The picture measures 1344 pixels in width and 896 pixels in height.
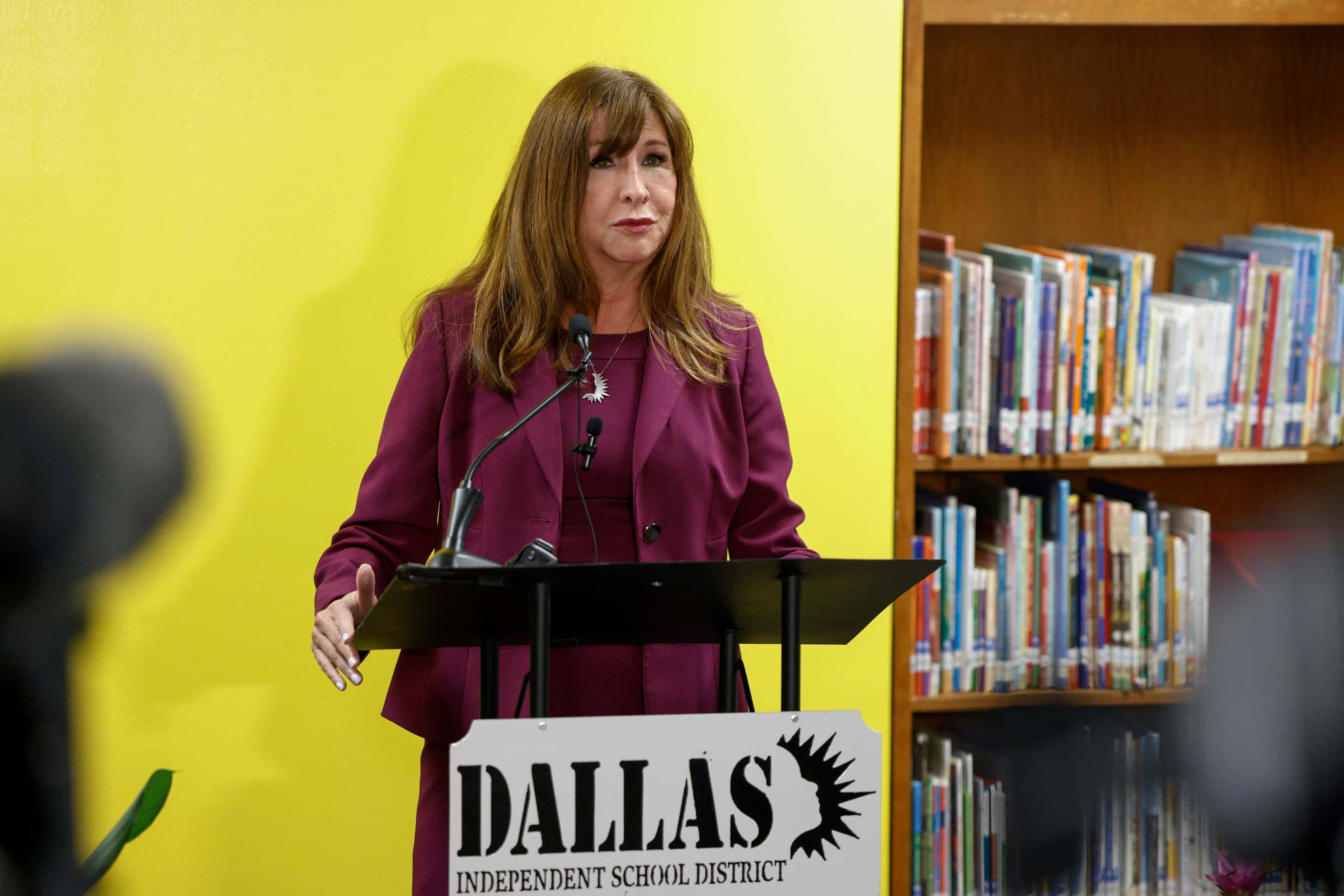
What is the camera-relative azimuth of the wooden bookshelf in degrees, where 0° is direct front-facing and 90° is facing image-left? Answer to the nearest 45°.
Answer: approximately 0°

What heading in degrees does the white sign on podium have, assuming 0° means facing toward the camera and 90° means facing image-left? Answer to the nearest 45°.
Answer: approximately 0°

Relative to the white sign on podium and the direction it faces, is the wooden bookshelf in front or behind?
behind

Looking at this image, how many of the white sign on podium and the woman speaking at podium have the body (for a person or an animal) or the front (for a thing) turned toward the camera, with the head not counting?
2

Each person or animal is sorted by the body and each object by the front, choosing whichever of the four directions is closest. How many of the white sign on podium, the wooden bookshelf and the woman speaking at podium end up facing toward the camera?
3

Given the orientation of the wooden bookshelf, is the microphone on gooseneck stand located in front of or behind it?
in front

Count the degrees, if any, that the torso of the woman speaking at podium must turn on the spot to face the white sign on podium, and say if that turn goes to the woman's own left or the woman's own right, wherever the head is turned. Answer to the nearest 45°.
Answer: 0° — they already face it

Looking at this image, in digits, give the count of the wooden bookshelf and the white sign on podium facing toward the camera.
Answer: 2
